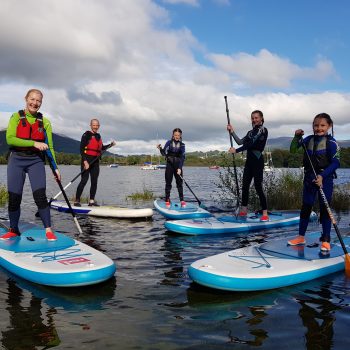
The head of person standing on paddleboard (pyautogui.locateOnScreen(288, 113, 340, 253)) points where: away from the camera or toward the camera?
toward the camera

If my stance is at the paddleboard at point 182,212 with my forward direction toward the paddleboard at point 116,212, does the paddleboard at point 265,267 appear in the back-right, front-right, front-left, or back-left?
back-left

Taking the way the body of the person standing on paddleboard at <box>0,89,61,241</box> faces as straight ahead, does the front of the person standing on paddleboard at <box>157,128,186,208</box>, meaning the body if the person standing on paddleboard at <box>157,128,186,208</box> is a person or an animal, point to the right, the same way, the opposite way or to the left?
the same way

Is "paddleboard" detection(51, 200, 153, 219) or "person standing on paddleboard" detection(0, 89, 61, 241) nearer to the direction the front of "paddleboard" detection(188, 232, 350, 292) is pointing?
the person standing on paddleboard

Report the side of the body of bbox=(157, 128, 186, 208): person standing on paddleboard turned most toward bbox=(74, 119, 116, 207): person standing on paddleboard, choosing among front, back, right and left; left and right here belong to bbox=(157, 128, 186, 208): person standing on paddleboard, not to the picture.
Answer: right

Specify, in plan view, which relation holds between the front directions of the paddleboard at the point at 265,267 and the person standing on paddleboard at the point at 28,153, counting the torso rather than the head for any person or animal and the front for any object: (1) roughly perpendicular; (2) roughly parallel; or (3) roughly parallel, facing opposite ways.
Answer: roughly perpendicular

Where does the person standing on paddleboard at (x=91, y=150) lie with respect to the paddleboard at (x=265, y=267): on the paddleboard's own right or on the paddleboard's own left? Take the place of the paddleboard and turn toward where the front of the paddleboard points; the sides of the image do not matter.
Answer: on the paddleboard's own right

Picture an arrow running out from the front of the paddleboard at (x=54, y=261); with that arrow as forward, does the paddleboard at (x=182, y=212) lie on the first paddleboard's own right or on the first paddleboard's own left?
on the first paddleboard's own left

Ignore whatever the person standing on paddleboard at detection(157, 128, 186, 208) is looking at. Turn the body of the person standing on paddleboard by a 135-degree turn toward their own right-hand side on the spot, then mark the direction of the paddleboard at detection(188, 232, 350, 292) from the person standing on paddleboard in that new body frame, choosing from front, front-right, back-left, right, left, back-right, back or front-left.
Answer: back-left

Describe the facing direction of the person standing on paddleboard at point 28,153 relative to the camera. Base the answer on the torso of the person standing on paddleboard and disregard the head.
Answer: toward the camera

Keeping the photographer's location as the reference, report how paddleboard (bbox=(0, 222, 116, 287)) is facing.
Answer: facing the viewer and to the right of the viewer

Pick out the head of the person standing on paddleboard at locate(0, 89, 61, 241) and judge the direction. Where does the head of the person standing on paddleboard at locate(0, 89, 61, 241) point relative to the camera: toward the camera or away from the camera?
toward the camera

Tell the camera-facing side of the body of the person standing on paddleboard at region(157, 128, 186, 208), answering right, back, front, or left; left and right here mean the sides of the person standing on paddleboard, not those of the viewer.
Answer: front

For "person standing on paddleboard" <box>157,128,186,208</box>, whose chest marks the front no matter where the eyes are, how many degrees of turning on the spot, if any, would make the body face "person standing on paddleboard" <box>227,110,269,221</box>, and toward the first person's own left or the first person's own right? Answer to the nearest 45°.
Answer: approximately 45° to the first person's own left

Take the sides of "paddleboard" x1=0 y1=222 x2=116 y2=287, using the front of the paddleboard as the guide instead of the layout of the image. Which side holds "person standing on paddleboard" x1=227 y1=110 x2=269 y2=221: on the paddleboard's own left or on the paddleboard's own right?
on the paddleboard's own left

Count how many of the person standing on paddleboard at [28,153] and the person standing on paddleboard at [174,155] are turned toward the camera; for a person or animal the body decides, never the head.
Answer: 2
